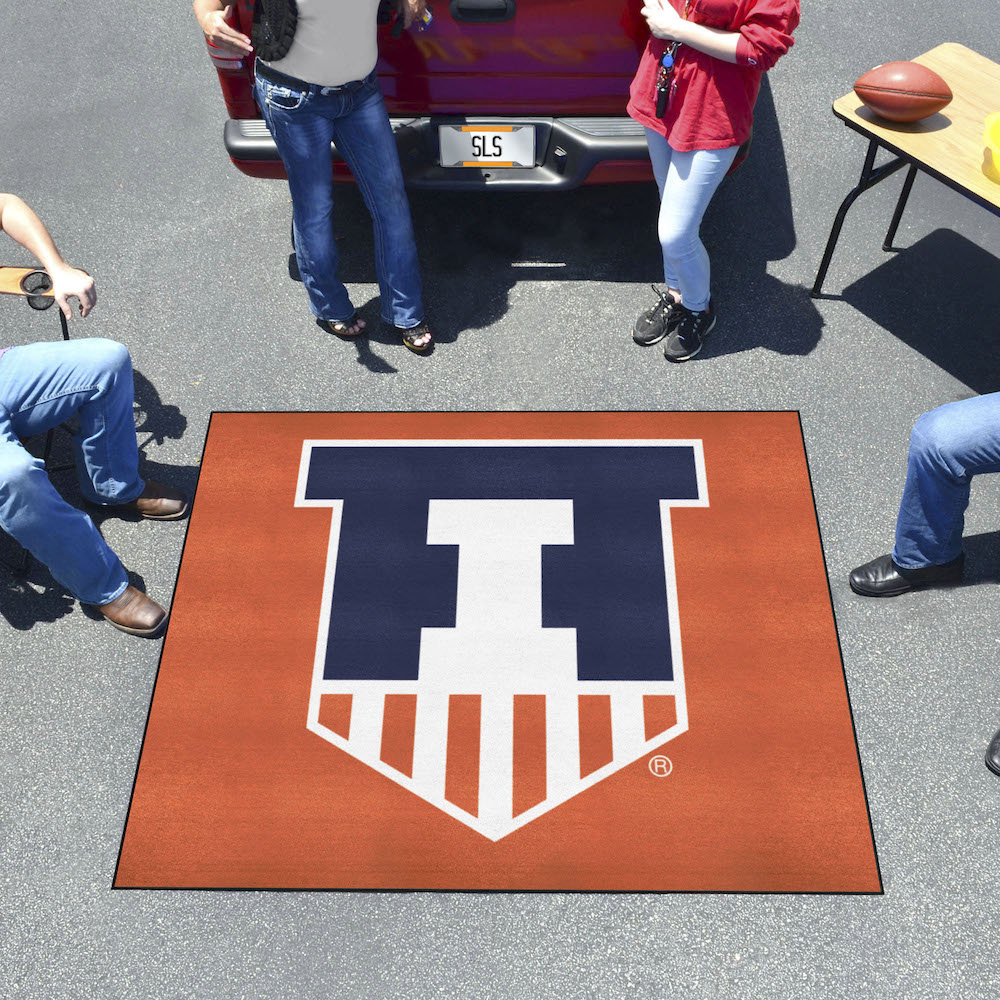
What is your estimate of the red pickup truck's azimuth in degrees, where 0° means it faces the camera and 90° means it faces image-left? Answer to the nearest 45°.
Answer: approximately 180°

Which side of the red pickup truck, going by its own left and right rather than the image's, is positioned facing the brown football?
right

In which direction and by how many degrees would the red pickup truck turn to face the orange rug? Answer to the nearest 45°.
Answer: approximately 180°
